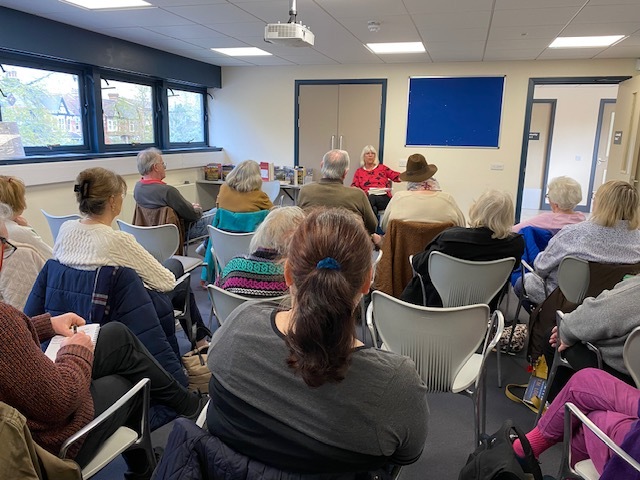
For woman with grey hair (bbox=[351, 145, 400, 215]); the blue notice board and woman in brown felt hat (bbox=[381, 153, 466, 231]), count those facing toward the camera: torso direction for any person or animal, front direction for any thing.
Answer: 2

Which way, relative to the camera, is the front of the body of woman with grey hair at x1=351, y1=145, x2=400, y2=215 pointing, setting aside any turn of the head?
toward the camera

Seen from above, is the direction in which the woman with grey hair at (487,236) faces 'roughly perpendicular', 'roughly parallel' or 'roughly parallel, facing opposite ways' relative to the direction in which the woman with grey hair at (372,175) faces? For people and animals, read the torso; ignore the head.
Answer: roughly parallel, facing opposite ways

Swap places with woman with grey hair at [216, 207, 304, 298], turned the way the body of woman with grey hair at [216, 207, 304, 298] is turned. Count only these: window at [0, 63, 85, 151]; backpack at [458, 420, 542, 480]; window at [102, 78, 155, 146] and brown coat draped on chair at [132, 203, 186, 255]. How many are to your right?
1

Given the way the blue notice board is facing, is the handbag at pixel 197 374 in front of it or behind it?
in front

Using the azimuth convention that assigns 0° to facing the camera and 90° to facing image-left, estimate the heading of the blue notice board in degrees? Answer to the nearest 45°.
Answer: approximately 0°

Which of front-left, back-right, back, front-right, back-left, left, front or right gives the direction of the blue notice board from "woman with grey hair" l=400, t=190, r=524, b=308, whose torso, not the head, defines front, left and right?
front

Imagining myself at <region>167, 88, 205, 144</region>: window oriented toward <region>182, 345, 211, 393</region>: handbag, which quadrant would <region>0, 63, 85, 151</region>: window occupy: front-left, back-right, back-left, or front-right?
front-right

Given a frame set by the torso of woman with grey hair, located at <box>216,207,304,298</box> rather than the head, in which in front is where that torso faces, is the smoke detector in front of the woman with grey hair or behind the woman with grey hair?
in front

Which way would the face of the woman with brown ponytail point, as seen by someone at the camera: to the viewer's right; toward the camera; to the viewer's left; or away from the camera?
away from the camera

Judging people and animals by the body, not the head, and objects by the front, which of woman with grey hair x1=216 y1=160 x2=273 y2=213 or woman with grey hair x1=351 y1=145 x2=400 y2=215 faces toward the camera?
woman with grey hair x1=351 y1=145 x2=400 y2=215

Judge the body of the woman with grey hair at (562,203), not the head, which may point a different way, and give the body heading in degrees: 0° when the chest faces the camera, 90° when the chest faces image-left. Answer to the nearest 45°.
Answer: approximately 135°

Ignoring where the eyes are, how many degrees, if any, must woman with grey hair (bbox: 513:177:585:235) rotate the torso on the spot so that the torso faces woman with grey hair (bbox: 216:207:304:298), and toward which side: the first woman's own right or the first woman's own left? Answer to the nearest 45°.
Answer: approximately 90° to the first woman's own left

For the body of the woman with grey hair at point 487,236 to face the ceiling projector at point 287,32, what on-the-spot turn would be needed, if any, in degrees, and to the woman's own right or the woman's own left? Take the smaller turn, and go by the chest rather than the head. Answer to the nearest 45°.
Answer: approximately 90° to the woman's own left

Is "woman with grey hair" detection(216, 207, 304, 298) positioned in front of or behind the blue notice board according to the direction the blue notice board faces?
in front

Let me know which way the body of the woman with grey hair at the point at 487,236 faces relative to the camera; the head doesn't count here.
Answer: away from the camera

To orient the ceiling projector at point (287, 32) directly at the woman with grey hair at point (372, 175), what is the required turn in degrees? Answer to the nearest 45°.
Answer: approximately 45° to its left

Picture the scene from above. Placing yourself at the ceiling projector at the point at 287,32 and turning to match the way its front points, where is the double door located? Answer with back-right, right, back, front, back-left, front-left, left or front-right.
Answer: front-left

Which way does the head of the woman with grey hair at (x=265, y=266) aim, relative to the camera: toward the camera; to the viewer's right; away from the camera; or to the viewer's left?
away from the camera
